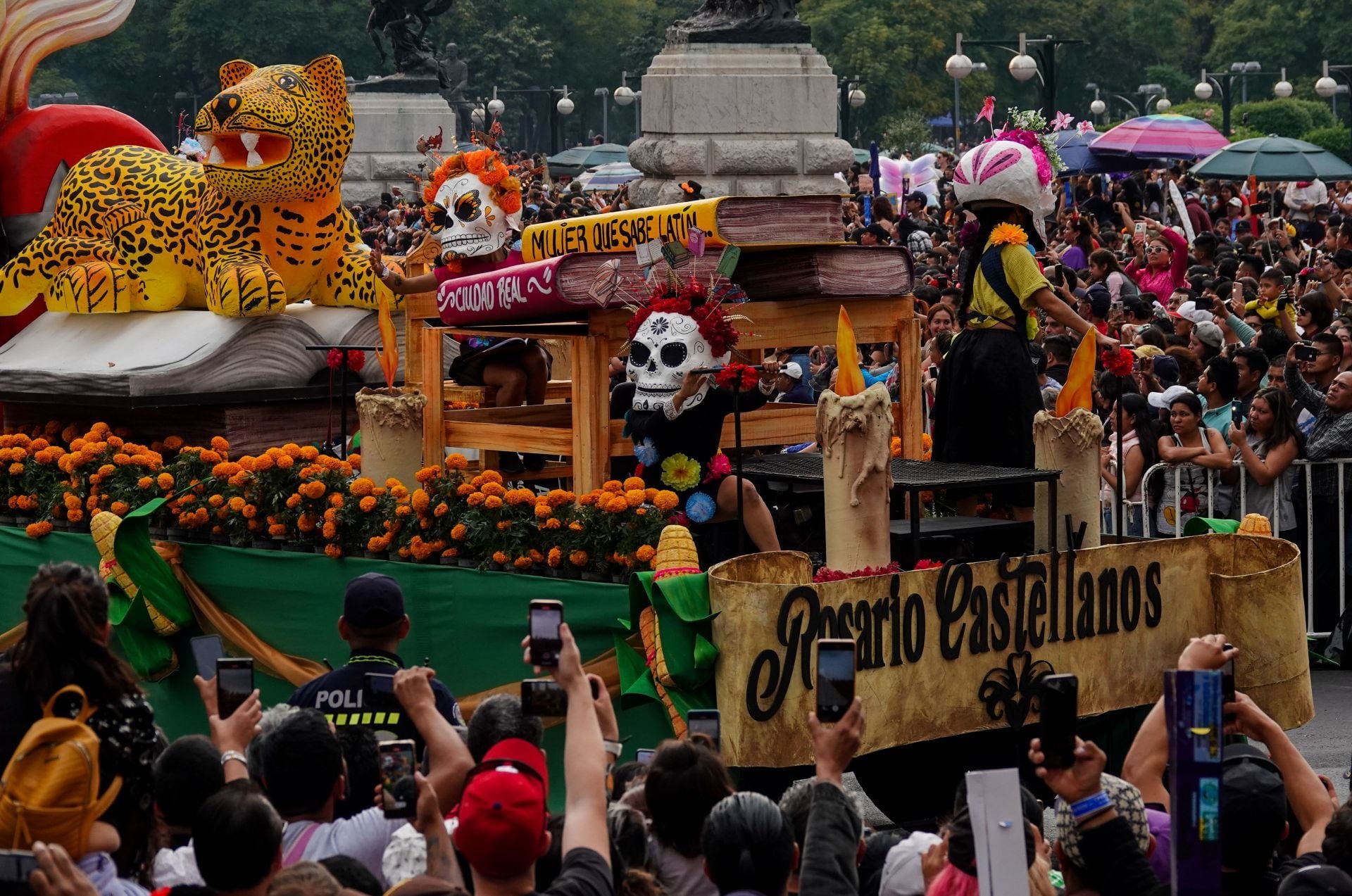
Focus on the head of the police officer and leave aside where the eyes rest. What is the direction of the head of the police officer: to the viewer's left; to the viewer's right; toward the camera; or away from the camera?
away from the camera

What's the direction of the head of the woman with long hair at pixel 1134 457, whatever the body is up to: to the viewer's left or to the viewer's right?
to the viewer's left

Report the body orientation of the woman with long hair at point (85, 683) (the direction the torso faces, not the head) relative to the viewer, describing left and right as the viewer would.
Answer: facing away from the viewer

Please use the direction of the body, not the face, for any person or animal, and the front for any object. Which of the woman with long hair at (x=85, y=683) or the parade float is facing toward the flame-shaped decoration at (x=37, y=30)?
the woman with long hair

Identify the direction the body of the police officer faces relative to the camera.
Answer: away from the camera

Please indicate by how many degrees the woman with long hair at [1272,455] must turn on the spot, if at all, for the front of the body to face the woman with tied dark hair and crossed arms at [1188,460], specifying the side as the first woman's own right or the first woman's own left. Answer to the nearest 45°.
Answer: approximately 45° to the first woman's own right

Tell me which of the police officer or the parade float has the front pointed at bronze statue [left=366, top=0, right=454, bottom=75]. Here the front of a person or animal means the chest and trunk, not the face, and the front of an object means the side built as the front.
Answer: the police officer

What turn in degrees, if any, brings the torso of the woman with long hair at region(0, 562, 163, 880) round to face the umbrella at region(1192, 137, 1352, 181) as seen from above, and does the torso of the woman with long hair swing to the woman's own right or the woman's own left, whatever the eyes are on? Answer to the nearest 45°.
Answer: approximately 45° to the woman's own right

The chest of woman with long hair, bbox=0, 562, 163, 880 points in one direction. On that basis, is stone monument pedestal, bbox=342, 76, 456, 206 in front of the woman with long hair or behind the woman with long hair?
in front

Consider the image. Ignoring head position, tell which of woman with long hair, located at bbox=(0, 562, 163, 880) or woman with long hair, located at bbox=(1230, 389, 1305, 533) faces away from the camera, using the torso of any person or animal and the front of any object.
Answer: woman with long hair, located at bbox=(0, 562, 163, 880)

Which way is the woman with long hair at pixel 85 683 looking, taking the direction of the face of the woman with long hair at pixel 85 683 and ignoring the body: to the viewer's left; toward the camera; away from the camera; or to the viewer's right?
away from the camera

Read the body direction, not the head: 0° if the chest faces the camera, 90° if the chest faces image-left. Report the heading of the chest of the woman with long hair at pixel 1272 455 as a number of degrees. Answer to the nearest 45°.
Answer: approximately 45°
